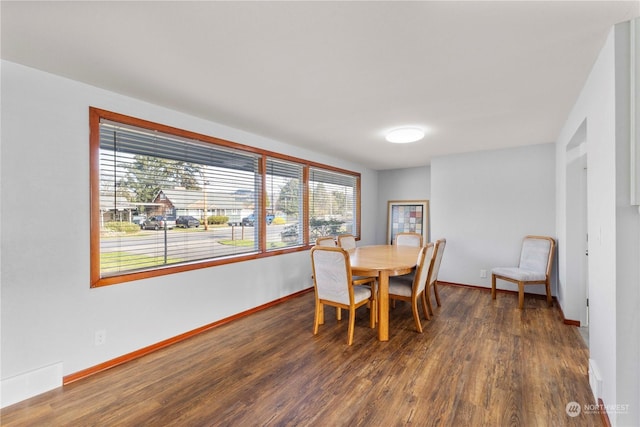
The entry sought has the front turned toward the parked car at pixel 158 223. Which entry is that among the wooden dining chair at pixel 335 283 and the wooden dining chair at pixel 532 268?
the wooden dining chair at pixel 532 268

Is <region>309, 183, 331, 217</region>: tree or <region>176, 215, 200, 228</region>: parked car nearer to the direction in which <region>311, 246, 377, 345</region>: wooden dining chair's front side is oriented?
the tree

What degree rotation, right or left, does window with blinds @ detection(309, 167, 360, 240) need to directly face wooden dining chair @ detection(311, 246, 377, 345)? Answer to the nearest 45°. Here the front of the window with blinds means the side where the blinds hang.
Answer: approximately 45° to its right

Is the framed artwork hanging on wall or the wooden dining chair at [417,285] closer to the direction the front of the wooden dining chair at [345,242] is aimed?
the wooden dining chair

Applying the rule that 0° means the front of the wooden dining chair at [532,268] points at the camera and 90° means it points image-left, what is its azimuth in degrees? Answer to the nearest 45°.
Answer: approximately 45°
